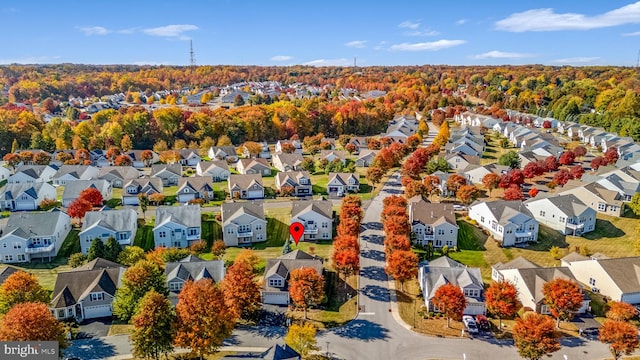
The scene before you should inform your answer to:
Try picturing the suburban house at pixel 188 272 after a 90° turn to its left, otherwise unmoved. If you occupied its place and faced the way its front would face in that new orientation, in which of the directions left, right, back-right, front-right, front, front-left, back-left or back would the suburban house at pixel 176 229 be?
left

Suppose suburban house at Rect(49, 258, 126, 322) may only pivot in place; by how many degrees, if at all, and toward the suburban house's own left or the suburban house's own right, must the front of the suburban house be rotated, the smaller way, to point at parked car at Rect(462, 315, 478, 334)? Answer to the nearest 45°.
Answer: approximately 45° to the suburban house's own left

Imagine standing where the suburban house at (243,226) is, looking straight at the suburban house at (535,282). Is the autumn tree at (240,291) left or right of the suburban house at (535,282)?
right

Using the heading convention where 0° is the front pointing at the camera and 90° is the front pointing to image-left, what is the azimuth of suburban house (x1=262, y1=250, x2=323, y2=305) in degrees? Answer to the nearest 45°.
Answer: approximately 0°

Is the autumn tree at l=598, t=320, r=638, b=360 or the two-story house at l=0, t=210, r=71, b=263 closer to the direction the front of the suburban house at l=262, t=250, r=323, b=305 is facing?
the autumn tree

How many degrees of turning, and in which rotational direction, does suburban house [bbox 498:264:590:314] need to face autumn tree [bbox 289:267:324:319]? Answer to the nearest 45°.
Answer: approximately 90° to its right
